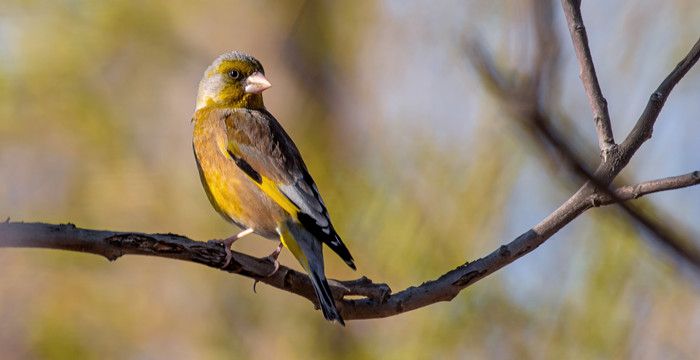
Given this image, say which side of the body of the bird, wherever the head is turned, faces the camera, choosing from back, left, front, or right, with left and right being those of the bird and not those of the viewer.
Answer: left
